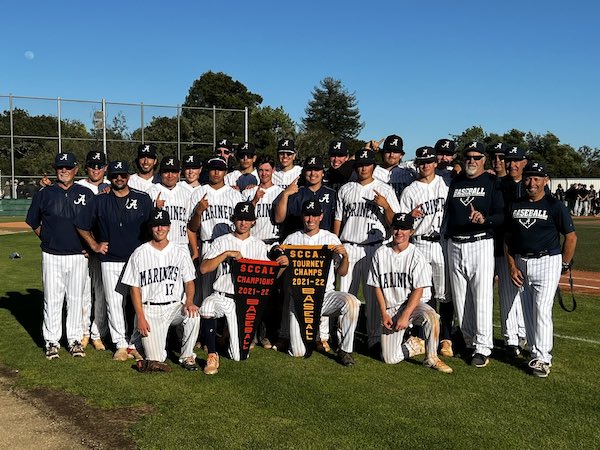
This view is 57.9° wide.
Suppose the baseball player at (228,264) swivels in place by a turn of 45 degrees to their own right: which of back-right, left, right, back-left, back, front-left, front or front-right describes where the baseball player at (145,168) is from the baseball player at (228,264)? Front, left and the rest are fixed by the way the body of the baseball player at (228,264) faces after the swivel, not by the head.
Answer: right

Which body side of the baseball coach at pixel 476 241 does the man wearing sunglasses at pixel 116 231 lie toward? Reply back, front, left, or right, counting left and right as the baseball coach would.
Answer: right

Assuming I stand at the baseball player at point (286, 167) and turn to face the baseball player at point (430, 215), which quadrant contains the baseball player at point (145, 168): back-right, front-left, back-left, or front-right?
back-right

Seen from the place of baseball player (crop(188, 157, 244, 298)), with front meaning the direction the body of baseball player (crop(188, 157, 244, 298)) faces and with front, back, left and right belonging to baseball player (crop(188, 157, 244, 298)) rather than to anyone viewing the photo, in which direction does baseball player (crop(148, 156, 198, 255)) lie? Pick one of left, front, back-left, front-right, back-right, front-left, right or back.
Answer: right

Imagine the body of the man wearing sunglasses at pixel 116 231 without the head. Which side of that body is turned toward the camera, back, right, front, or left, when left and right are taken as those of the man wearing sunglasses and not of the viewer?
front

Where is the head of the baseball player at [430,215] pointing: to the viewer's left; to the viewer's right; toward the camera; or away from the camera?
toward the camera

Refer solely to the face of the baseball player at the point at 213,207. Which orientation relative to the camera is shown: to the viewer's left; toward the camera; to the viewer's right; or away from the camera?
toward the camera

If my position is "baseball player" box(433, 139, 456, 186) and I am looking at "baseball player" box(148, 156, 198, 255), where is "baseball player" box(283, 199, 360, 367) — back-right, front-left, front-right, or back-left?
front-left

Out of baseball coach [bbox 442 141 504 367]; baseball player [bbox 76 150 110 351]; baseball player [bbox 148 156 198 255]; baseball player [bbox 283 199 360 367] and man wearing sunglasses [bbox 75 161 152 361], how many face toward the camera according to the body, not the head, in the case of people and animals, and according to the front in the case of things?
5

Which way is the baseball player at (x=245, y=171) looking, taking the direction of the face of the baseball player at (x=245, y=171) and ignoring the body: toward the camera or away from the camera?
toward the camera

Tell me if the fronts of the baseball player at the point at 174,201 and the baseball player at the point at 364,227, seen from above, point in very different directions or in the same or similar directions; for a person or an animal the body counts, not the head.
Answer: same or similar directions

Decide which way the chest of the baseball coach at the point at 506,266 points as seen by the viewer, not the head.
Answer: toward the camera

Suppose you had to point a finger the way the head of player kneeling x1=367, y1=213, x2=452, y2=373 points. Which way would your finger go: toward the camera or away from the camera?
toward the camera

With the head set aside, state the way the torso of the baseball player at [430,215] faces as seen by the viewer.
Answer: toward the camera

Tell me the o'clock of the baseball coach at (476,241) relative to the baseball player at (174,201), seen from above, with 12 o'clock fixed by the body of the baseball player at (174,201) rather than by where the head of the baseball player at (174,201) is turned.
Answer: the baseball coach at (476,241) is roughly at 10 o'clock from the baseball player at (174,201).

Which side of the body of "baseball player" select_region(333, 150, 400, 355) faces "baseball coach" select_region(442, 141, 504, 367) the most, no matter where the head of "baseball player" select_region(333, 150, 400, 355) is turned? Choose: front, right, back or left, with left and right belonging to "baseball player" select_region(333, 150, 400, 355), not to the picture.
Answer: left

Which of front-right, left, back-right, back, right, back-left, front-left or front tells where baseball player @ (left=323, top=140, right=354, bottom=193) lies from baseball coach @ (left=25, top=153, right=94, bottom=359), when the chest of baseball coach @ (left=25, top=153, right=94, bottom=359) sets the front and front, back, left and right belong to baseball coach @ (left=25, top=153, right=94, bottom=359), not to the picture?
left

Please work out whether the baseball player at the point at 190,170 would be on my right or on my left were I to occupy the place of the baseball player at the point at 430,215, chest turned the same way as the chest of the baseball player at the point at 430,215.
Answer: on my right
